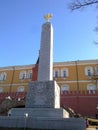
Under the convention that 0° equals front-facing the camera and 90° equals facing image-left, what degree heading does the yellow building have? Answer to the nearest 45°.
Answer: approximately 0°
